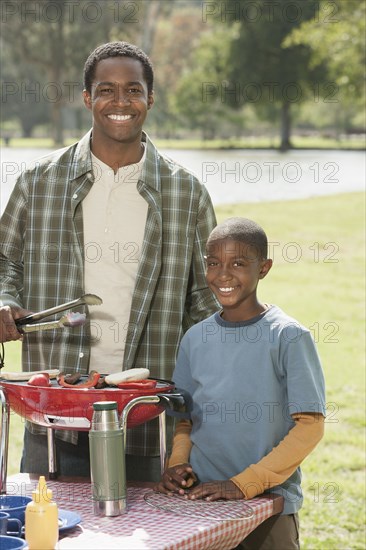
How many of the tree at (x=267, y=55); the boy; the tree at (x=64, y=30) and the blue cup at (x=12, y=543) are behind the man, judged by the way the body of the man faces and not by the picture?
2

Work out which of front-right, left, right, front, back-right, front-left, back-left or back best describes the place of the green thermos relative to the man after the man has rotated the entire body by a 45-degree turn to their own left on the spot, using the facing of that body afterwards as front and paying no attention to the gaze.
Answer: front-right

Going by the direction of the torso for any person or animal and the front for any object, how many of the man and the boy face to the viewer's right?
0

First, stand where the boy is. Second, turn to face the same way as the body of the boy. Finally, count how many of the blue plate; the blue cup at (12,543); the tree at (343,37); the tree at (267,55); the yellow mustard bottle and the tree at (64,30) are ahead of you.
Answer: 3

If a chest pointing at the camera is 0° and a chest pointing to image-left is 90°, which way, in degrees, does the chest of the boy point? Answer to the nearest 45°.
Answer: approximately 45°

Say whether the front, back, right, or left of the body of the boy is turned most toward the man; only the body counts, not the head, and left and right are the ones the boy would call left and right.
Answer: right

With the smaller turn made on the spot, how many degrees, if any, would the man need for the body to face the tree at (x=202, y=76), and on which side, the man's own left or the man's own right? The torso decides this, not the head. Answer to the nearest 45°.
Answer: approximately 180°

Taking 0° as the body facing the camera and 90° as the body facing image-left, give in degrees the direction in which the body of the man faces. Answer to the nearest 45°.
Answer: approximately 0°

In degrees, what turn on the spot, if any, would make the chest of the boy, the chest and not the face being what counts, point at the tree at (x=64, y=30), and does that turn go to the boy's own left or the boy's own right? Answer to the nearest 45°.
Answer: approximately 135° to the boy's own right

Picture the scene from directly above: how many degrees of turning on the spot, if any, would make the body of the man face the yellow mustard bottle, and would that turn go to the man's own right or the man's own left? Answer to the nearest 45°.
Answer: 0° — they already face it

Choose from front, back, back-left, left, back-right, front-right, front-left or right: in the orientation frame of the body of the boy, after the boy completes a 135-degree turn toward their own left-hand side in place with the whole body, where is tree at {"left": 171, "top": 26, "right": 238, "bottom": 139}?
left
